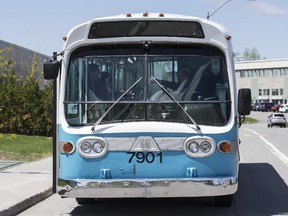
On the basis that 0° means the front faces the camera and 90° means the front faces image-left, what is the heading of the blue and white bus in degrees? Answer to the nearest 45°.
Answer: approximately 0°

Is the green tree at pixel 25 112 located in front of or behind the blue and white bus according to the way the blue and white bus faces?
behind
